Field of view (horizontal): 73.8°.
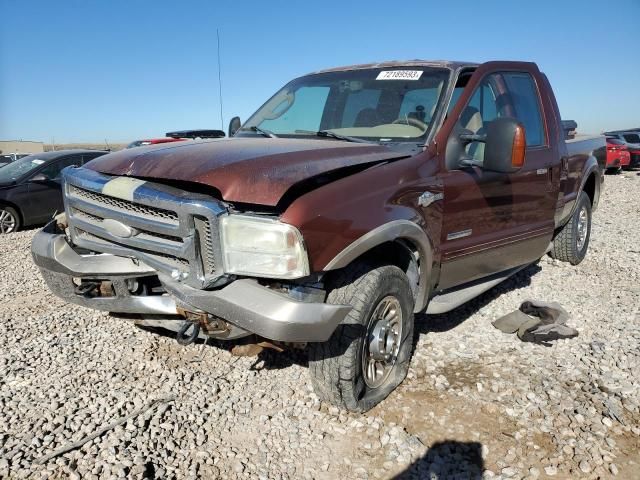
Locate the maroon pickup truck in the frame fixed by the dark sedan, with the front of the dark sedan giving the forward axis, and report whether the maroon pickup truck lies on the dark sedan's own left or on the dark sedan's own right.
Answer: on the dark sedan's own left

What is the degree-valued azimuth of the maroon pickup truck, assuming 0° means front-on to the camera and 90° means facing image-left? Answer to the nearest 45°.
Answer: approximately 45°

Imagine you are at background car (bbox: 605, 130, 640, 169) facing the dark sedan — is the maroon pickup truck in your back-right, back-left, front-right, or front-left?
front-left

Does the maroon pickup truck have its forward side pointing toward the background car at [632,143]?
no

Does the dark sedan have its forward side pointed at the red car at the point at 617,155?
no

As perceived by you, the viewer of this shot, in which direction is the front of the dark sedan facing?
facing the viewer and to the left of the viewer

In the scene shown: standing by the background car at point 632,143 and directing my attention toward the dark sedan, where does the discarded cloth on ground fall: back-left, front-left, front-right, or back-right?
front-left

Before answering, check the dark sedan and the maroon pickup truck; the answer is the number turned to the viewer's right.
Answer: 0

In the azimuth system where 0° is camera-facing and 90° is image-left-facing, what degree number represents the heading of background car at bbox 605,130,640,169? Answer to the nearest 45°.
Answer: approximately 315°

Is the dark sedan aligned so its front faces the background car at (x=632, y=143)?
no

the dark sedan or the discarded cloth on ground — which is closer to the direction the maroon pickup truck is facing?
the dark sedan

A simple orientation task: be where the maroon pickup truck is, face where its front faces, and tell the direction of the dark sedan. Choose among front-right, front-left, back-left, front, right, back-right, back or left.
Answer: right
